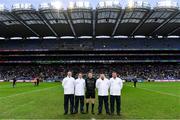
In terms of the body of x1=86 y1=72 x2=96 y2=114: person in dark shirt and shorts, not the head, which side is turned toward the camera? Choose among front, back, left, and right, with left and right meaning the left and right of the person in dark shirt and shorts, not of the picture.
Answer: front

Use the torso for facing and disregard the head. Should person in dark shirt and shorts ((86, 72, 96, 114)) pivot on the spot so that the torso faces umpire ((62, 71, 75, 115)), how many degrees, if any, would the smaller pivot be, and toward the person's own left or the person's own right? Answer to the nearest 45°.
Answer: approximately 90° to the person's own right

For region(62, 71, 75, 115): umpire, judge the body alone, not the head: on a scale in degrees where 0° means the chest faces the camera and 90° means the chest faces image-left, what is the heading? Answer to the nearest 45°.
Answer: approximately 0°

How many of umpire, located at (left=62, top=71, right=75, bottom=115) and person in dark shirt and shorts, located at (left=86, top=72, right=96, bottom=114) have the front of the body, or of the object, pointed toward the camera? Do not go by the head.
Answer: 2

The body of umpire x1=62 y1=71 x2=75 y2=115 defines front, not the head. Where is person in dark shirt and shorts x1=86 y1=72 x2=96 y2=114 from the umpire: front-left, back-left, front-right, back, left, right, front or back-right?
left
